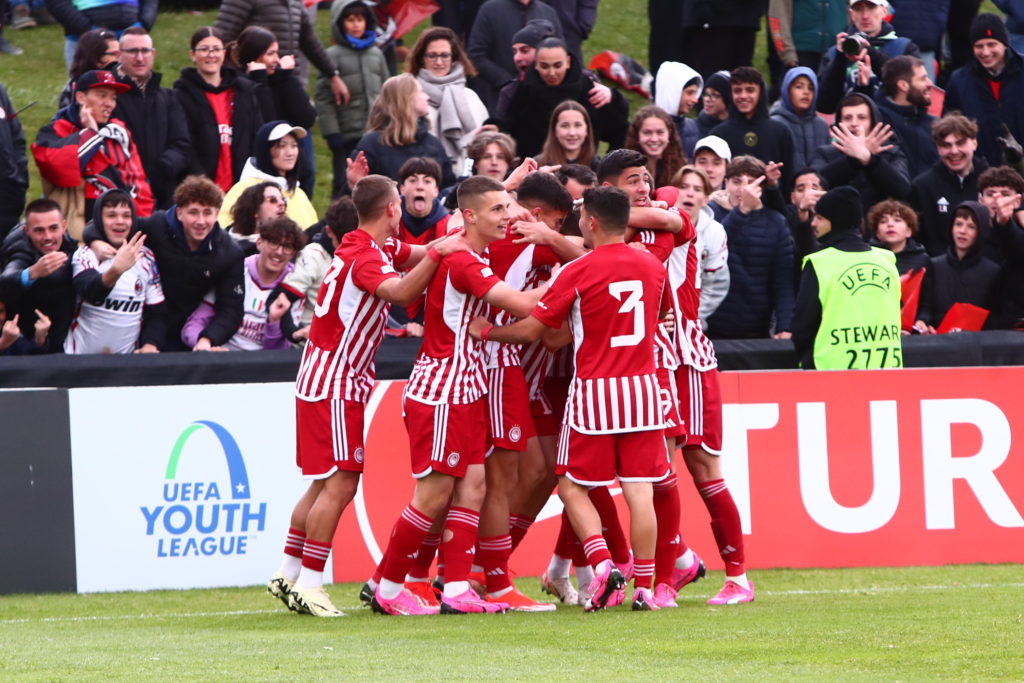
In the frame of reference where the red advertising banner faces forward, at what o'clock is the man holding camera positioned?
The man holding camera is roughly at 6 o'clock from the red advertising banner.

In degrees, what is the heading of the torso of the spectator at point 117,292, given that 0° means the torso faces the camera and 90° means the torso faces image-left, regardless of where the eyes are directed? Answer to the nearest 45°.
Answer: approximately 0°

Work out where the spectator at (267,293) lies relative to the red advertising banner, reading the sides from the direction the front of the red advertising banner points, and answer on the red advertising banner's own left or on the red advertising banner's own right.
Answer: on the red advertising banner's own right

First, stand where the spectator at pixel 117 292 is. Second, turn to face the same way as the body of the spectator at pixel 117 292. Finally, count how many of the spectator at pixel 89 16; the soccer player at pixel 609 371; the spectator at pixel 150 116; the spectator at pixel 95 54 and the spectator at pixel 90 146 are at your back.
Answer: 4

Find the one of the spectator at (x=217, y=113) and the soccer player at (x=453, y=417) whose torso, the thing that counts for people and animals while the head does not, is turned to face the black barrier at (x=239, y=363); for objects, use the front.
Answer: the spectator

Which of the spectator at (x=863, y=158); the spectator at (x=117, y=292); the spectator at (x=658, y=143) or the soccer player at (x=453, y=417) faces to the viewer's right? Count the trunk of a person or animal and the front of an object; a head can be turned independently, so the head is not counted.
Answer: the soccer player

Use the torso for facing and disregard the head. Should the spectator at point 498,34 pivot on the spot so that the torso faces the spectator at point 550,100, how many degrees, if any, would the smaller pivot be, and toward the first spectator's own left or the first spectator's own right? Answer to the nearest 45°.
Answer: approximately 45° to the first spectator's own right

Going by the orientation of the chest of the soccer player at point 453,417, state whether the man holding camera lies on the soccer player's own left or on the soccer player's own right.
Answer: on the soccer player's own left

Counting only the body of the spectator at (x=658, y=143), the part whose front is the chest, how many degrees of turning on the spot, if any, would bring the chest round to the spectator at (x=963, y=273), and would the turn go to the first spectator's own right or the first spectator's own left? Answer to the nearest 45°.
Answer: approximately 90° to the first spectator's own left
